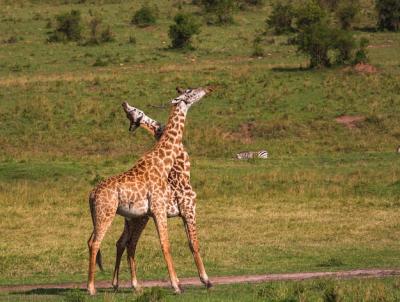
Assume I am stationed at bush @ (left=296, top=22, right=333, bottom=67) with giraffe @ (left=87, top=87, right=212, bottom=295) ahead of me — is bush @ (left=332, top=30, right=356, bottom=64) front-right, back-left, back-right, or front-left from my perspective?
back-left

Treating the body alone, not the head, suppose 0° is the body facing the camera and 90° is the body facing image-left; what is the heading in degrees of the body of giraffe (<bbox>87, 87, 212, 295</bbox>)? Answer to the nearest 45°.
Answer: approximately 270°

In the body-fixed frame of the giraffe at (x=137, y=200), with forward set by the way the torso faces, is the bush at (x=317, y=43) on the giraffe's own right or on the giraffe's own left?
on the giraffe's own left

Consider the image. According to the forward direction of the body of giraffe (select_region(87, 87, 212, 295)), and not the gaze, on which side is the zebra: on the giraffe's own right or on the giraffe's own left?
on the giraffe's own left

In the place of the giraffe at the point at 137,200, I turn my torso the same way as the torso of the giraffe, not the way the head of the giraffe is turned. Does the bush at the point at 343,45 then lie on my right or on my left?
on my left
